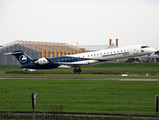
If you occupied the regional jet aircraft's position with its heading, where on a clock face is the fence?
The fence is roughly at 3 o'clock from the regional jet aircraft.

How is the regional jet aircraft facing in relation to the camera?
to the viewer's right
